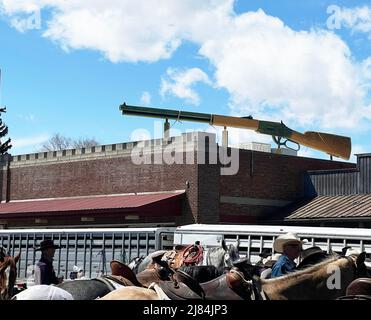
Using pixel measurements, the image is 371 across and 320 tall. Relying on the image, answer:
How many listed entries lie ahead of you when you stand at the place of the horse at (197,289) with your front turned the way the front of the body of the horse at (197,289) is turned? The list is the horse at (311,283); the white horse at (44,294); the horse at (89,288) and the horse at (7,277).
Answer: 1

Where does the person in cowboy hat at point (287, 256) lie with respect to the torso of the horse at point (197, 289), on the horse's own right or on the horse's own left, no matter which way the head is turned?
on the horse's own left

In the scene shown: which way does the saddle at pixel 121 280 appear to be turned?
to the viewer's right

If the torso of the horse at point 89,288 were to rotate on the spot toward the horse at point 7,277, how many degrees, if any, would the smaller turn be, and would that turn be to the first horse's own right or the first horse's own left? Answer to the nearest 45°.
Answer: approximately 135° to the first horse's own left

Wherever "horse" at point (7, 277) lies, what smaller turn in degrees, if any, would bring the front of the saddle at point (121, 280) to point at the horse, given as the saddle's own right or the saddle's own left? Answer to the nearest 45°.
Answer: approximately 135° to the saddle's own left

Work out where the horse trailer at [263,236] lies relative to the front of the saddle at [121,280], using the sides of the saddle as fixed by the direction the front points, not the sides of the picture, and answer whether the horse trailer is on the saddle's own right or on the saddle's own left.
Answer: on the saddle's own left

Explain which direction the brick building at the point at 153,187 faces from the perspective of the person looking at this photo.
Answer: facing the viewer and to the left of the viewer

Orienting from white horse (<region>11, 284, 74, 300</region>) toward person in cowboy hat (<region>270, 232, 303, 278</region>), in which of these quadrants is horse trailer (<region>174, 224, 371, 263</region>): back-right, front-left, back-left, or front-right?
front-left

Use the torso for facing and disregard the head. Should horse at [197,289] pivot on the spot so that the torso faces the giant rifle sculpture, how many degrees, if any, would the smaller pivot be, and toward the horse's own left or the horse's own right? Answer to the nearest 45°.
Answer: approximately 90° to the horse's own left

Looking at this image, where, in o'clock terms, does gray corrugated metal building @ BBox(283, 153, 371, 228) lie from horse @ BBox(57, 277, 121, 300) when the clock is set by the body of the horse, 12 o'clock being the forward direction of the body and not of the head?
The gray corrugated metal building is roughly at 10 o'clock from the horse.
